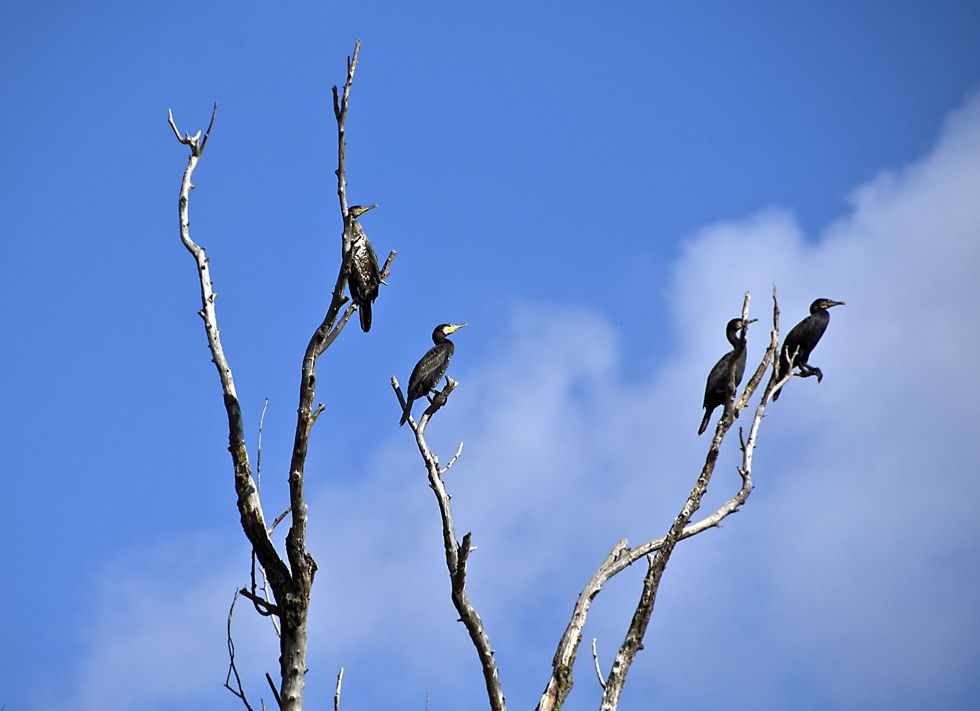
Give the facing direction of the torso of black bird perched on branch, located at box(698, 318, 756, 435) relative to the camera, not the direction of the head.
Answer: to the viewer's right

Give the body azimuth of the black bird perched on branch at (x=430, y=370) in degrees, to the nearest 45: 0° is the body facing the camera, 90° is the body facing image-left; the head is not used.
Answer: approximately 270°

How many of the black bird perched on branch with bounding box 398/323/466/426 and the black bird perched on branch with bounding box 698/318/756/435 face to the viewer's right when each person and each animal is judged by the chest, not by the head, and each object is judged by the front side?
2

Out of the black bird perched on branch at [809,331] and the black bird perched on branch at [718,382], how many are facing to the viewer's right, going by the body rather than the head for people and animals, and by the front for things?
2

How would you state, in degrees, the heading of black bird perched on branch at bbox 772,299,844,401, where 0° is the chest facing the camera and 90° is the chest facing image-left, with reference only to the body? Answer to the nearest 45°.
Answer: approximately 270°

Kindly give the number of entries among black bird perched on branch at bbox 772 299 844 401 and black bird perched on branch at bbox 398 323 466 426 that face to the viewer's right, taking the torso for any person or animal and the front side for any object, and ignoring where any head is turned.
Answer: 2
